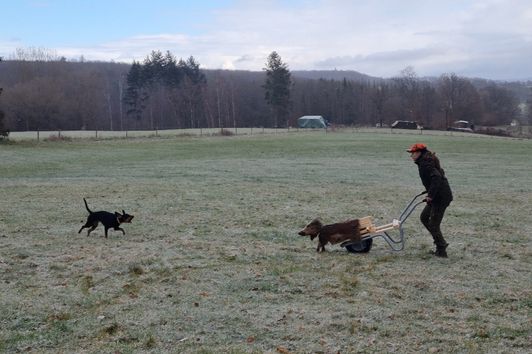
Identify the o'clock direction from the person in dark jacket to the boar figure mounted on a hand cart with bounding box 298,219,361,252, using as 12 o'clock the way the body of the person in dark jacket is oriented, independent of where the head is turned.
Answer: The boar figure mounted on a hand cart is roughly at 12 o'clock from the person in dark jacket.

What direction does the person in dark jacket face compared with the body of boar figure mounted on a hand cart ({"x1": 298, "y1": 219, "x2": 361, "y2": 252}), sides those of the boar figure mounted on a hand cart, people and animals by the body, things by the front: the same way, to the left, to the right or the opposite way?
the same way

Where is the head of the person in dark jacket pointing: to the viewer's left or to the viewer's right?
to the viewer's left

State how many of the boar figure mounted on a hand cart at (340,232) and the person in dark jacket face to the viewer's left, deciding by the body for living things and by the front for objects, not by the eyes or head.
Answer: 2

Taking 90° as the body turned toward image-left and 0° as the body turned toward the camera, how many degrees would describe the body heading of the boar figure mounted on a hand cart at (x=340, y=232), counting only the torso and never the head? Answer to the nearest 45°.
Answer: approximately 90°

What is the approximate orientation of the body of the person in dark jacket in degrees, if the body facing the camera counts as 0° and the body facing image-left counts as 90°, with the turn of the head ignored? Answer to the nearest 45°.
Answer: approximately 90°
